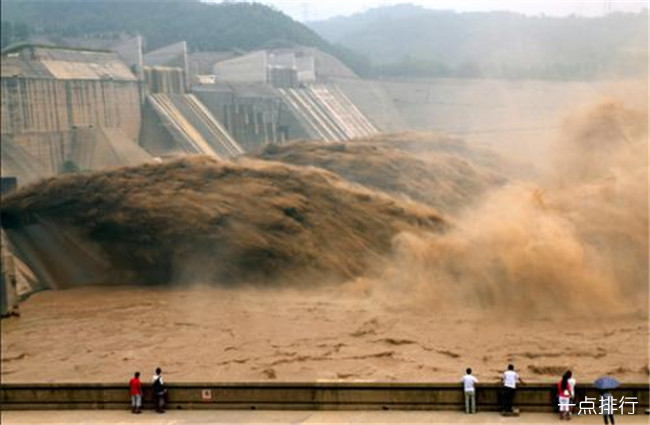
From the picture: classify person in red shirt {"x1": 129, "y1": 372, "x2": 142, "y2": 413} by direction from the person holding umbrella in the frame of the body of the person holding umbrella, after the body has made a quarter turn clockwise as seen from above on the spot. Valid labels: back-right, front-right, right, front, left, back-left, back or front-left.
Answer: back

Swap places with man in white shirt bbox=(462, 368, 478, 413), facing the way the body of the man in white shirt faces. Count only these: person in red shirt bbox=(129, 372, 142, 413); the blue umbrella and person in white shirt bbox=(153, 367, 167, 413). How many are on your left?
2

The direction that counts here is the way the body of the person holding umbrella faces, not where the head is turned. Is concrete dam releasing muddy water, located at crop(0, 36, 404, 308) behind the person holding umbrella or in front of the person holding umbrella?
in front

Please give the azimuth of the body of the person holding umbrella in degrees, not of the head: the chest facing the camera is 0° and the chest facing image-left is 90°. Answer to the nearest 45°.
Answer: approximately 180°

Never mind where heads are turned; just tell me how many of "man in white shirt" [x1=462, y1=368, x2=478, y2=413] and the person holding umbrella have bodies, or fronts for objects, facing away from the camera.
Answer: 2

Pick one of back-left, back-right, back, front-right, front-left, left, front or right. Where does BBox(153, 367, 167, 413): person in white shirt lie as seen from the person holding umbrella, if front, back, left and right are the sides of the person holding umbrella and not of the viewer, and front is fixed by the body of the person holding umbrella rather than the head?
left

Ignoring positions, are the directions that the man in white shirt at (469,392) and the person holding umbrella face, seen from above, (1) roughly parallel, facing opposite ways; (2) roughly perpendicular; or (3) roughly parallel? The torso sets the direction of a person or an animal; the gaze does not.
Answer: roughly parallel

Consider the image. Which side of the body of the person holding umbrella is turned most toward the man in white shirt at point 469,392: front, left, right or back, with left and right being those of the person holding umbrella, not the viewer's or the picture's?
left

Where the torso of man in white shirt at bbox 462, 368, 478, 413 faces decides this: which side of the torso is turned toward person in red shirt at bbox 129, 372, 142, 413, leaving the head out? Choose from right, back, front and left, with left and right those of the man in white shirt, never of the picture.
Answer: left

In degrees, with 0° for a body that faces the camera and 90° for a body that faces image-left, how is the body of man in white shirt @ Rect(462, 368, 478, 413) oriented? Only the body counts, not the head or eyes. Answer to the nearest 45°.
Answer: approximately 180°
